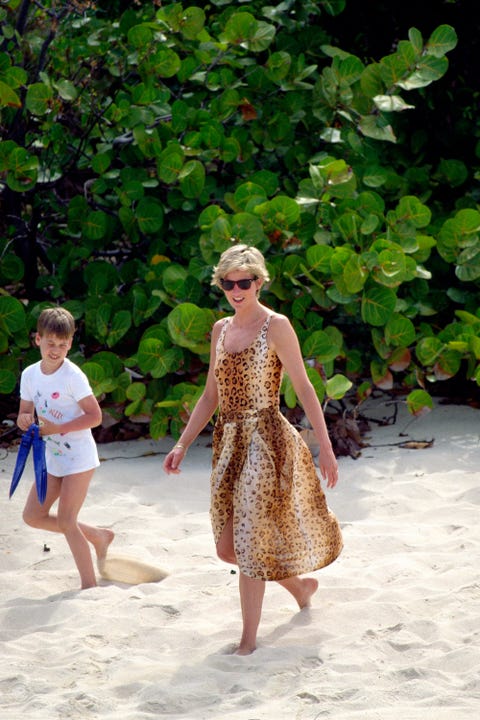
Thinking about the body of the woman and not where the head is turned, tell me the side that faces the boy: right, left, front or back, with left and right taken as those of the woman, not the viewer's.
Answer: right

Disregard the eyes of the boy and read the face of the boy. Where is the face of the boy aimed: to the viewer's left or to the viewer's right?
to the viewer's right

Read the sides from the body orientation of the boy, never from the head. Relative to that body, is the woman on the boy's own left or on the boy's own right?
on the boy's own left

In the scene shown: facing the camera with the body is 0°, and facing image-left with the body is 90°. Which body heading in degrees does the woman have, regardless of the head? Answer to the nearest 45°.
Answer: approximately 45°
